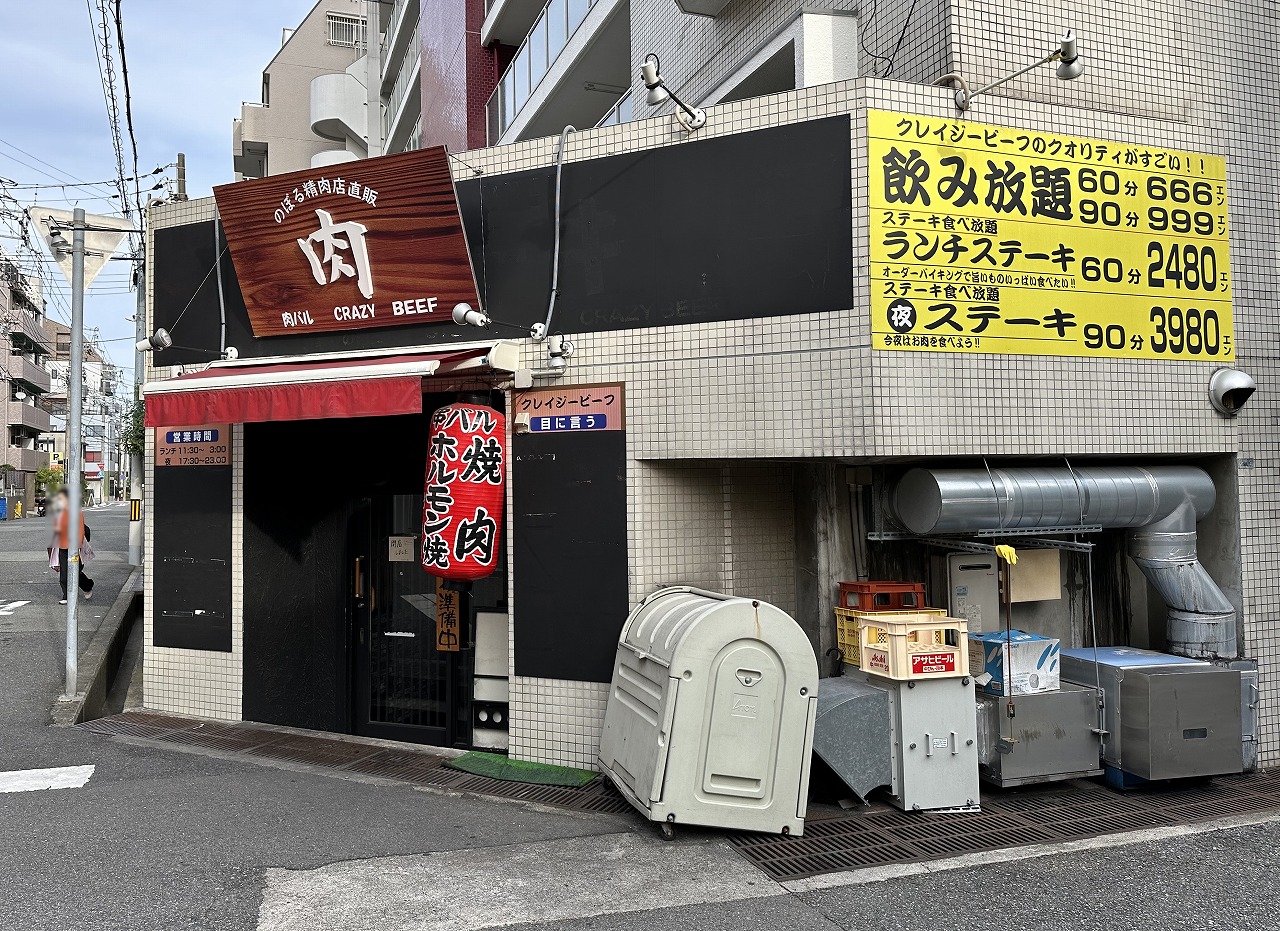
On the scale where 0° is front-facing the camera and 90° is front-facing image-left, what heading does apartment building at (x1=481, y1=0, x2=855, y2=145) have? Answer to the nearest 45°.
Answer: approximately 45°

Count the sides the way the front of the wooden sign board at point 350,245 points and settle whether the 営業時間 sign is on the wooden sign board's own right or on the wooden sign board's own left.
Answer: on the wooden sign board's own right

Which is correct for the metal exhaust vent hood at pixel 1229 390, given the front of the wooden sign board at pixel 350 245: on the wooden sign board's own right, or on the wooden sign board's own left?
on the wooden sign board's own left

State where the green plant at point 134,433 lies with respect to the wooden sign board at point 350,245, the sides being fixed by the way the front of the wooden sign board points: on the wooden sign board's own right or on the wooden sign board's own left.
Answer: on the wooden sign board's own right

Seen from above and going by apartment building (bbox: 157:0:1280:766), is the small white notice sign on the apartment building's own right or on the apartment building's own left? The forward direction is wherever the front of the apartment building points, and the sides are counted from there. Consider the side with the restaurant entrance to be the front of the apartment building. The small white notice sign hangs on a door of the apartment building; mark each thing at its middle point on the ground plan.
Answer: on the apartment building's own right
